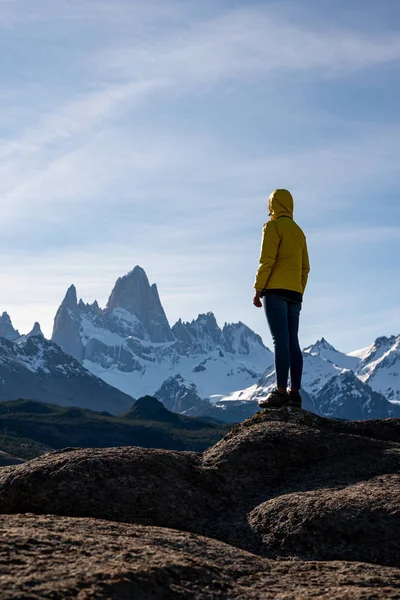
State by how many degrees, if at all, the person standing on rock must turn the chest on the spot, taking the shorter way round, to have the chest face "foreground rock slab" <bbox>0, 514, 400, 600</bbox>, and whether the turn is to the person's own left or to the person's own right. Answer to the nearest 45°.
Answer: approximately 135° to the person's own left

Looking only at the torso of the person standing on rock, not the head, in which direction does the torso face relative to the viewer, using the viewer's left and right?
facing away from the viewer and to the left of the viewer

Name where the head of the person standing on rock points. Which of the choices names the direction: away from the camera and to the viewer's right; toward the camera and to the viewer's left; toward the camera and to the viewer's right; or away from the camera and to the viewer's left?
away from the camera and to the viewer's left
